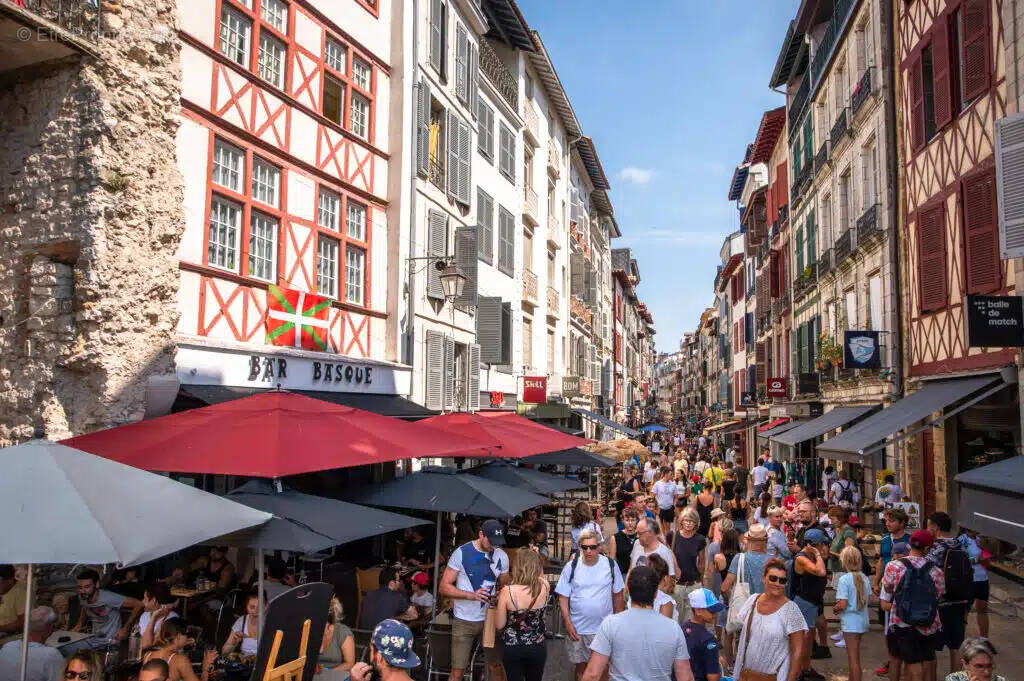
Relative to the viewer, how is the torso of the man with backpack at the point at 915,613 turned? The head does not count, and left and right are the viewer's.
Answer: facing away from the viewer

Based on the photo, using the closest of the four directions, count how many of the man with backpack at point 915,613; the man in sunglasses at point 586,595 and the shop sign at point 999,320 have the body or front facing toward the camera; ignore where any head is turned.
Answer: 2

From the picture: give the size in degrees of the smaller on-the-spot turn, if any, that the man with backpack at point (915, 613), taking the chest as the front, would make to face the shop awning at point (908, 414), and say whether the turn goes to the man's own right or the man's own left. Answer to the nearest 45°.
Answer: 0° — they already face it

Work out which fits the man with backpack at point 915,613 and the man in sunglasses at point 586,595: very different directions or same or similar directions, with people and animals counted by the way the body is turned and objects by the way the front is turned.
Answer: very different directions

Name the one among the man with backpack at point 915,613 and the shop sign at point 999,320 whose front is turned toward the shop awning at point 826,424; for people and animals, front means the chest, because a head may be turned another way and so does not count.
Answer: the man with backpack

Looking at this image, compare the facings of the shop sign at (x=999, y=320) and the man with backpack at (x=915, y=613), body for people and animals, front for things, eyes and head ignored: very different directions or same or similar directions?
very different directions

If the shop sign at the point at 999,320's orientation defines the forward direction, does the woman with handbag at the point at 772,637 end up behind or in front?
in front

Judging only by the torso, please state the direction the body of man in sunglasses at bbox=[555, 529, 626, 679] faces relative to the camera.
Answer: toward the camera

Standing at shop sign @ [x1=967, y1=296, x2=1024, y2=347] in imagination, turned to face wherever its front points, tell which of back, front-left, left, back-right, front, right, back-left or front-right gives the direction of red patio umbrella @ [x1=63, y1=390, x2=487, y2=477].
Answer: front-right

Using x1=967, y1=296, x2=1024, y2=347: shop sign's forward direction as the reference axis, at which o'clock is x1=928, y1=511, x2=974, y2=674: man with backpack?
The man with backpack is roughly at 12 o'clock from the shop sign.

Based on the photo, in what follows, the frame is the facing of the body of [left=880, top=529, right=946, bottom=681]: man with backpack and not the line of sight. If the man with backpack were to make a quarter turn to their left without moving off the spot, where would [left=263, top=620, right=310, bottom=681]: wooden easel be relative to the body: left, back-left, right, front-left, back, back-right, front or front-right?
front-left

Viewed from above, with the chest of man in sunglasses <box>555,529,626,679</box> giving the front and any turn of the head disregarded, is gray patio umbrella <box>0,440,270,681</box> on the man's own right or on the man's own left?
on the man's own right

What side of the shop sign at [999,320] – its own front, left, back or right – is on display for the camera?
front
